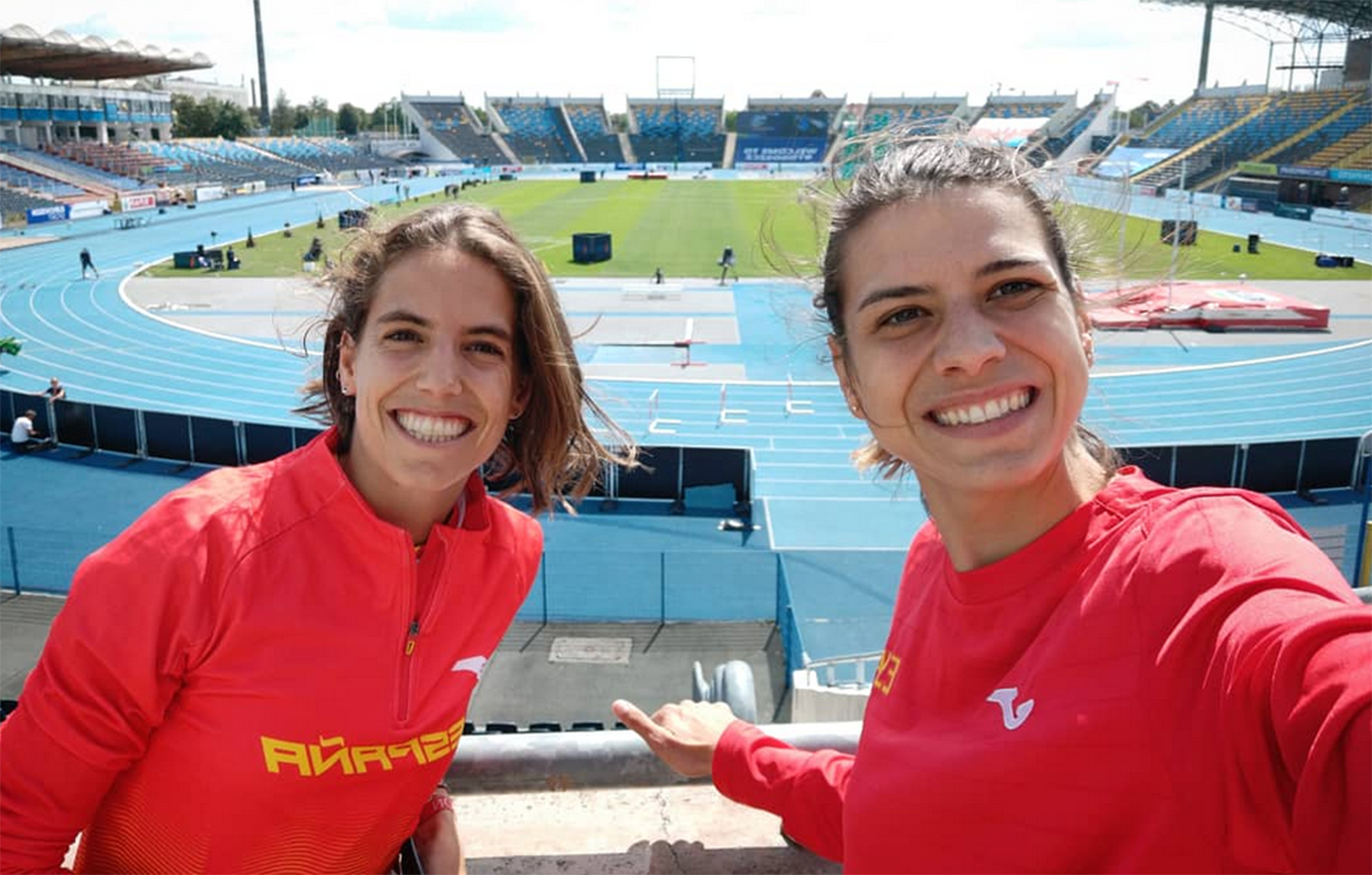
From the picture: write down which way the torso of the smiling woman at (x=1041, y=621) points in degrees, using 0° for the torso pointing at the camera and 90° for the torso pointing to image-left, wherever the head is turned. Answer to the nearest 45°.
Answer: approximately 45°

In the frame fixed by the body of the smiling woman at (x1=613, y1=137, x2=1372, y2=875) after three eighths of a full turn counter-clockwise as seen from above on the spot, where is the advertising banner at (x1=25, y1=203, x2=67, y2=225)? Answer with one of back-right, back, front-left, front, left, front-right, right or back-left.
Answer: back-left

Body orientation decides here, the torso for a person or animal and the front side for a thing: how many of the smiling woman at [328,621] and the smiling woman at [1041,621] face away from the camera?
0

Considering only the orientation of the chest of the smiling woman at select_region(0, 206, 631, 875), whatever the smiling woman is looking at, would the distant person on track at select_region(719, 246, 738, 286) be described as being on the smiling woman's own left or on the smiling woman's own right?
on the smiling woman's own left

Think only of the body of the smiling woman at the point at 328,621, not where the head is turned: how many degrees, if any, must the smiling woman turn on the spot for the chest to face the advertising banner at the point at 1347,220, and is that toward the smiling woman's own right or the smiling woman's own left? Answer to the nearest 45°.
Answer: approximately 90° to the smiling woman's own left

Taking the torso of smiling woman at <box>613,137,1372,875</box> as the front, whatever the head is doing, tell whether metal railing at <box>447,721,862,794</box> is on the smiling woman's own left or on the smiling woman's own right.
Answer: on the smiling woman's own right

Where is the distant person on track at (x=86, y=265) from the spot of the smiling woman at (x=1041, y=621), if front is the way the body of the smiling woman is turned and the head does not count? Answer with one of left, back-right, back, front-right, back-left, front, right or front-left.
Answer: right

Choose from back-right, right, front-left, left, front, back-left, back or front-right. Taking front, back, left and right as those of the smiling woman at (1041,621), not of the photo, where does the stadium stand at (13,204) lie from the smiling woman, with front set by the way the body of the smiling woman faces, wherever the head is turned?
right

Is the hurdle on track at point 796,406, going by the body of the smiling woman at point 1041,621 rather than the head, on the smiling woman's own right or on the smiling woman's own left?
on the smiling woman's own right

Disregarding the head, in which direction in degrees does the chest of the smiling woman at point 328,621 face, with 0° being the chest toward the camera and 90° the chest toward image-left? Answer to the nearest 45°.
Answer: approximately 315°
